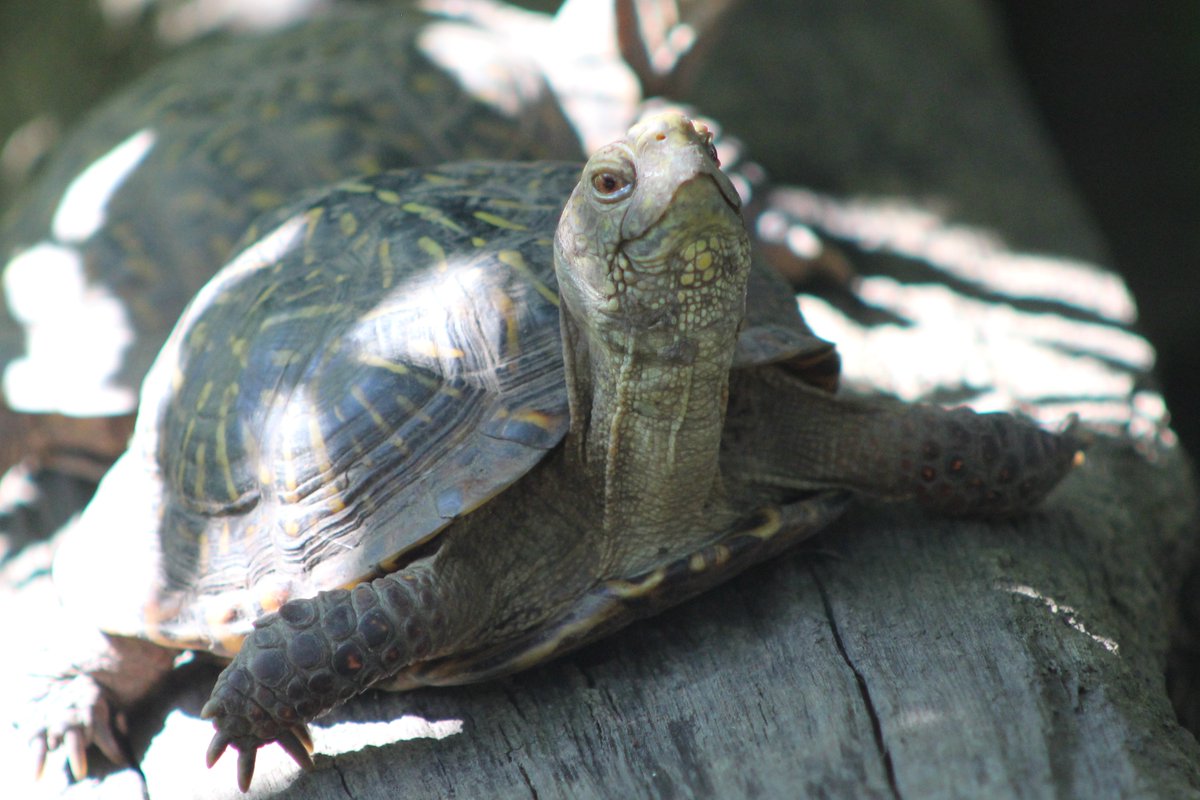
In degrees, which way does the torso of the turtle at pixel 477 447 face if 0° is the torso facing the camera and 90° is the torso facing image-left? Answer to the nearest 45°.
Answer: approximately 315°

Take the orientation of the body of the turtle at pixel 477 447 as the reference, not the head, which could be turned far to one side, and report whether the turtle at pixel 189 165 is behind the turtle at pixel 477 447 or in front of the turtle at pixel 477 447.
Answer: behind
